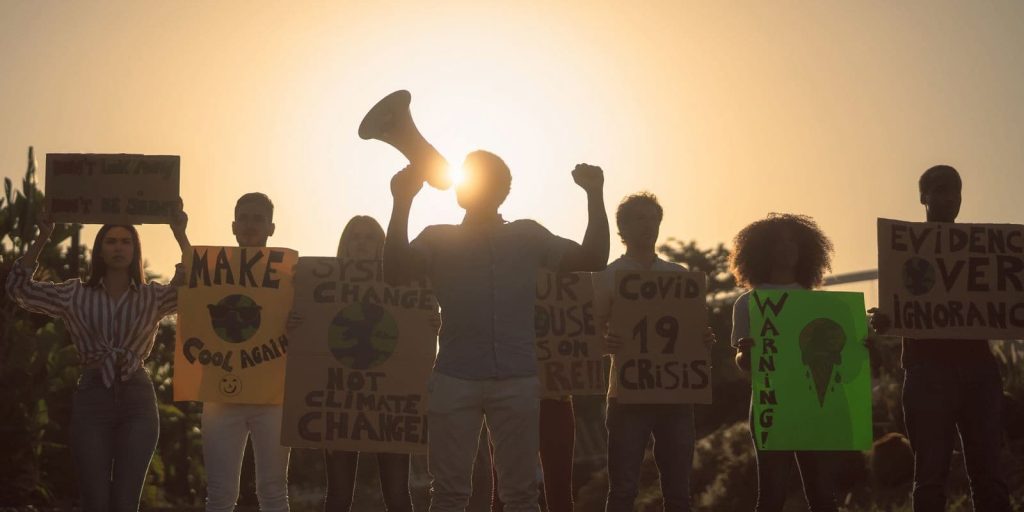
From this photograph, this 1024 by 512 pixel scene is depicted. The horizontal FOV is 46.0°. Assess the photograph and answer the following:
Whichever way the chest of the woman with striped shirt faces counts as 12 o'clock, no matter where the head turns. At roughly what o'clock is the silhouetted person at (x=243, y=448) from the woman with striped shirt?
The silhouetted person is roughly at 9 o'clock from the woman with striped shirt.

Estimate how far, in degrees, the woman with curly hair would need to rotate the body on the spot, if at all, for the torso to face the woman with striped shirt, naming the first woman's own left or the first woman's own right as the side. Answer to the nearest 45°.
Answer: approximately 90° to the first woman's own right

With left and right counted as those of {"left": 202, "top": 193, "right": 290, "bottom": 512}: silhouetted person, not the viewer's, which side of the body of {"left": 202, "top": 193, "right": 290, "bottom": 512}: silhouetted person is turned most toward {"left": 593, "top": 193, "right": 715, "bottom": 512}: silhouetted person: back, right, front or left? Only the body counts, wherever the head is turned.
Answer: left

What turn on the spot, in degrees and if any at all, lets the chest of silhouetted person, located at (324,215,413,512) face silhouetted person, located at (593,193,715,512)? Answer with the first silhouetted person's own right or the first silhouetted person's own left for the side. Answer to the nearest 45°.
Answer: approximately 90° to the first silhouetted person's own left

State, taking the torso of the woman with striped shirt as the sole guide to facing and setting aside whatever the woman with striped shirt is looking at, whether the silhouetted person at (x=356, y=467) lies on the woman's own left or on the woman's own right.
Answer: on the woman's own left

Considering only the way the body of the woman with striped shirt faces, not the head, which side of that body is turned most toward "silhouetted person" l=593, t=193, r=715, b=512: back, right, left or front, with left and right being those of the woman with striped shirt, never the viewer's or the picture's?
left

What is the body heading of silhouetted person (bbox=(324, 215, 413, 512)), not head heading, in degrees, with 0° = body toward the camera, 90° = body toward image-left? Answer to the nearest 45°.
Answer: approximately 0°
